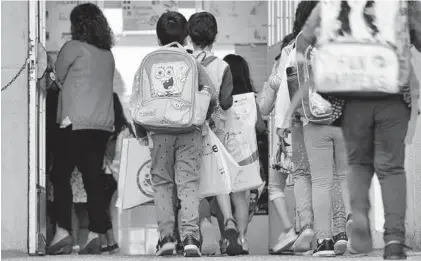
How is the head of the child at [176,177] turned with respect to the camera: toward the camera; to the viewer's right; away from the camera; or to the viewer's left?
away from the camera

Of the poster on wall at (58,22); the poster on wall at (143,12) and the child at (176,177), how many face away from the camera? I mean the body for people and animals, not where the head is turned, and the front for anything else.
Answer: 1

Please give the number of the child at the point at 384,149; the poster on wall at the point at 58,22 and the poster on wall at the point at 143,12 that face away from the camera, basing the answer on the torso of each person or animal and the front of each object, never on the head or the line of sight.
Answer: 1

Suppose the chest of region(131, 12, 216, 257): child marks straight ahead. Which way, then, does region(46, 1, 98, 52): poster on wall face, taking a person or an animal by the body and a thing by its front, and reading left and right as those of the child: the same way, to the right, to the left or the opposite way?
the opposite way

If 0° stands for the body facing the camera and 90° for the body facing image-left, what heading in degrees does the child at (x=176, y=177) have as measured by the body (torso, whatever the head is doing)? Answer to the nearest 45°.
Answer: approximately 180°

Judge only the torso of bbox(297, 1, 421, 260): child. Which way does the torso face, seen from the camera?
away from the camera

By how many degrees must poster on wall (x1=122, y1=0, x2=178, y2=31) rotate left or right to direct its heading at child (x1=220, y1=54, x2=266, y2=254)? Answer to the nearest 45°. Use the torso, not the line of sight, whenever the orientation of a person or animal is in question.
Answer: approximately 45° to its left

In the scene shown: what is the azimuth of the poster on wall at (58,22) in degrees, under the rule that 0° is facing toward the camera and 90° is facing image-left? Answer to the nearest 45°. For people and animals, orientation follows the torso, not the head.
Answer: approximately 0°

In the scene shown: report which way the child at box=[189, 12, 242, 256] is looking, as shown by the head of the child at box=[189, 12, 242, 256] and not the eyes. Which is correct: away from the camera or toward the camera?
away from the camera

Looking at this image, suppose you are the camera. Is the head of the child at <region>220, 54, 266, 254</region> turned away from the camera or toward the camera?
away from the camera
